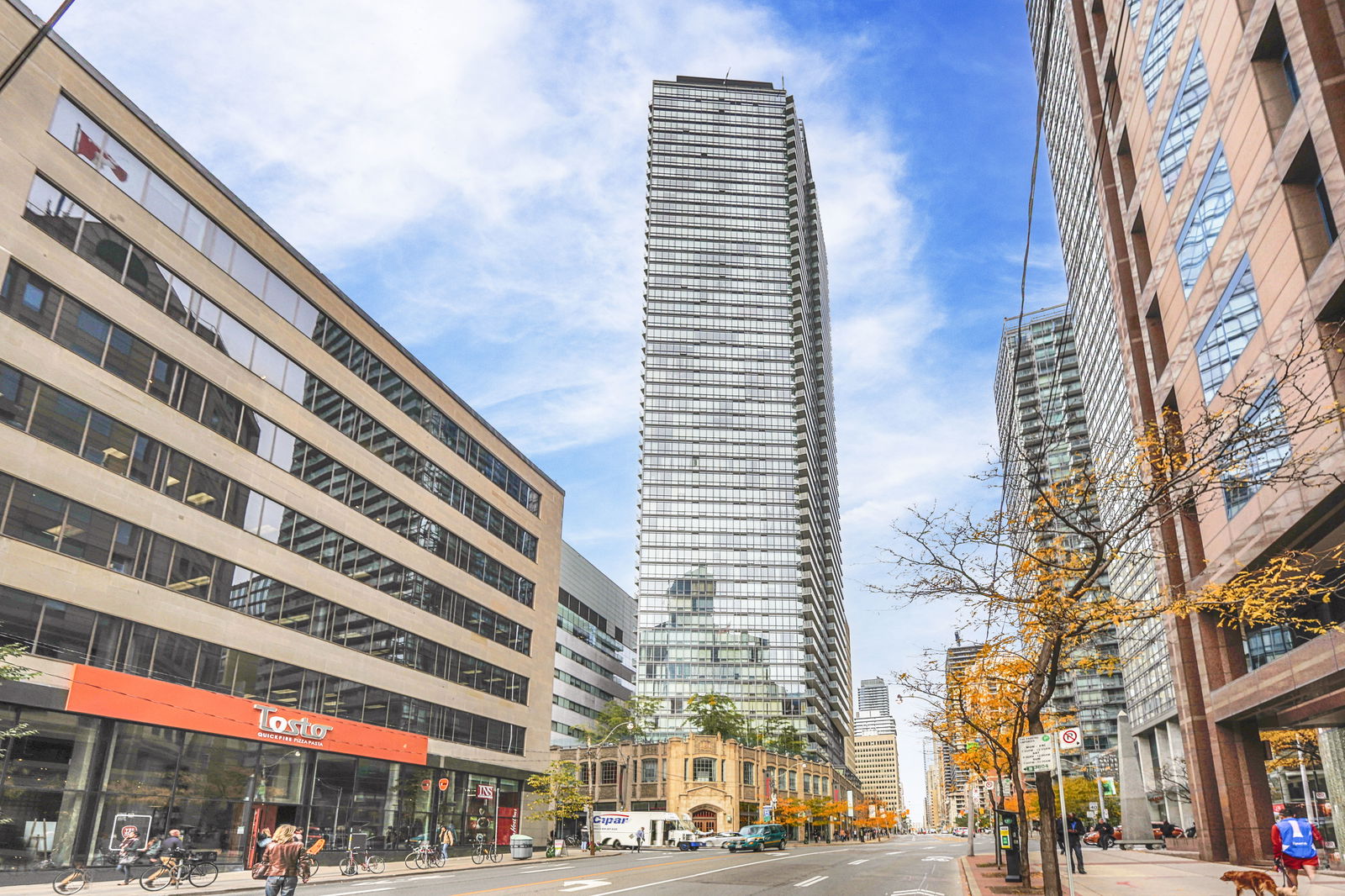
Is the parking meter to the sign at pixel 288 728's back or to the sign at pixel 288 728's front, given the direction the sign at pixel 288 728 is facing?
to the front

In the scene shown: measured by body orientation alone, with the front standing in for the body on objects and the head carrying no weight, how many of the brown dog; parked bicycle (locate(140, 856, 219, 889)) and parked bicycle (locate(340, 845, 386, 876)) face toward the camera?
0

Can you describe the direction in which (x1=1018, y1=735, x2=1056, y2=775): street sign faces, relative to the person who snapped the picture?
facing the viewer

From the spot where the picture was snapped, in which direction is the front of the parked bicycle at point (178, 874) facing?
facing to the left of the viewer

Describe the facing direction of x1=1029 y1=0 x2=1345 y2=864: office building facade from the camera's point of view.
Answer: facing the viewer and to the left of the viewer

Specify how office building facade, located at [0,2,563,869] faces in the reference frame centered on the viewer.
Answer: facing the viewer and to the right of the viewer

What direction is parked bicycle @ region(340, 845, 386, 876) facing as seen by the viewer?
to the viewer's left

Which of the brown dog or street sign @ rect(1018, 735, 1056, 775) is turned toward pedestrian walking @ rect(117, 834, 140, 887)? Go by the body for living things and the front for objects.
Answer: the brown dog

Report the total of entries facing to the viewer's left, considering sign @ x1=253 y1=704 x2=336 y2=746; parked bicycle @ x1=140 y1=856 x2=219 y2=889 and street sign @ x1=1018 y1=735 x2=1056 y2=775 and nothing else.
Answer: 1

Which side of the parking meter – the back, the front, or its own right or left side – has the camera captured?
front

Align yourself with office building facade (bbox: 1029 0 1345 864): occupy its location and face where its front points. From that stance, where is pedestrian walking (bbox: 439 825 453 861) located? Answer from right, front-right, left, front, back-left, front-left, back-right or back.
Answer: front-right

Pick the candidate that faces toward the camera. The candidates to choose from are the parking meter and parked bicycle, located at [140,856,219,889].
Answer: the parking meter

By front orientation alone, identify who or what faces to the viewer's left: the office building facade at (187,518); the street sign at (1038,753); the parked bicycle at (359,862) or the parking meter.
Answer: the parked bicycle

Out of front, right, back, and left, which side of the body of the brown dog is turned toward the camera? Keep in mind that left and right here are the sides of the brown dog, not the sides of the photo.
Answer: left
